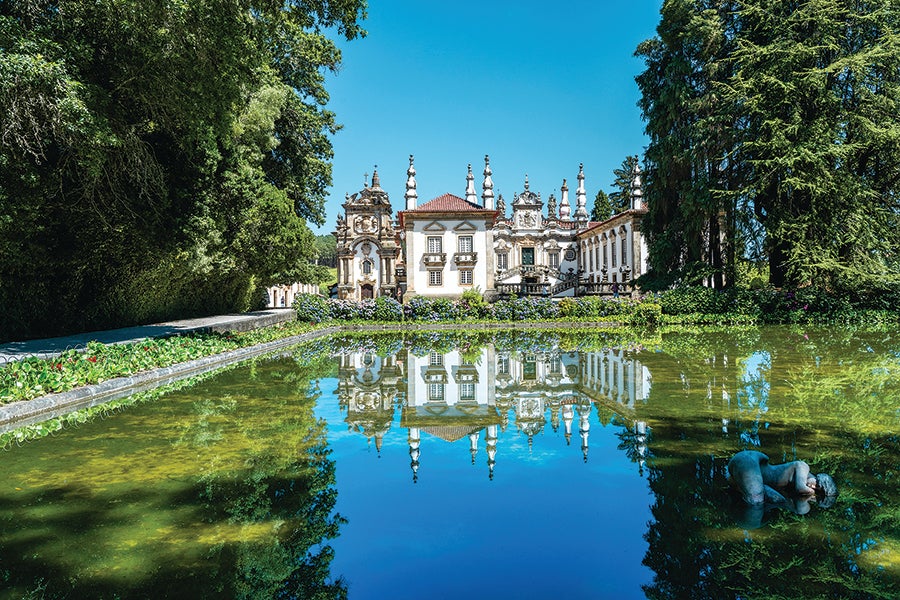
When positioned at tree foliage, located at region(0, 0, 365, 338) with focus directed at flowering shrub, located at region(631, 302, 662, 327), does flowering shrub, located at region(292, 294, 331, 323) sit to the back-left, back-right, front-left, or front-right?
front-left

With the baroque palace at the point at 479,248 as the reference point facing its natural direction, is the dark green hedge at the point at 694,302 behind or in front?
in front

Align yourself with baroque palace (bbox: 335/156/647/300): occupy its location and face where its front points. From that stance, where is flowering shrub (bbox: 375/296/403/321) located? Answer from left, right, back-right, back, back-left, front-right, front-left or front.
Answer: front

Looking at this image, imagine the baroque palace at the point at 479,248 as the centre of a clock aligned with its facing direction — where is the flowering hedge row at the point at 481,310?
The flowering hedge row is roughly at 12 o'clock from the baroque palace.

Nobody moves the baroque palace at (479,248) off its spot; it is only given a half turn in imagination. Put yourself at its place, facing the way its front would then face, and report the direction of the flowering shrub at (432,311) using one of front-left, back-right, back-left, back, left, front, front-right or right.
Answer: back

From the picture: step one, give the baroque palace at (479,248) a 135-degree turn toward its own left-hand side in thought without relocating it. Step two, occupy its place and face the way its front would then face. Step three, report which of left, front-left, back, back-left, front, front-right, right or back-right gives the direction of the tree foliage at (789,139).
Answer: right

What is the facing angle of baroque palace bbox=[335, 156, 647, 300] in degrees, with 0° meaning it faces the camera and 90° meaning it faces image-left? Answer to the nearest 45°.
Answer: approximately 0°

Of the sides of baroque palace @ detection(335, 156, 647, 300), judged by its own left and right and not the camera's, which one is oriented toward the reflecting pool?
front

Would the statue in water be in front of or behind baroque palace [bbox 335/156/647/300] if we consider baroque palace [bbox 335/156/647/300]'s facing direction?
in front
